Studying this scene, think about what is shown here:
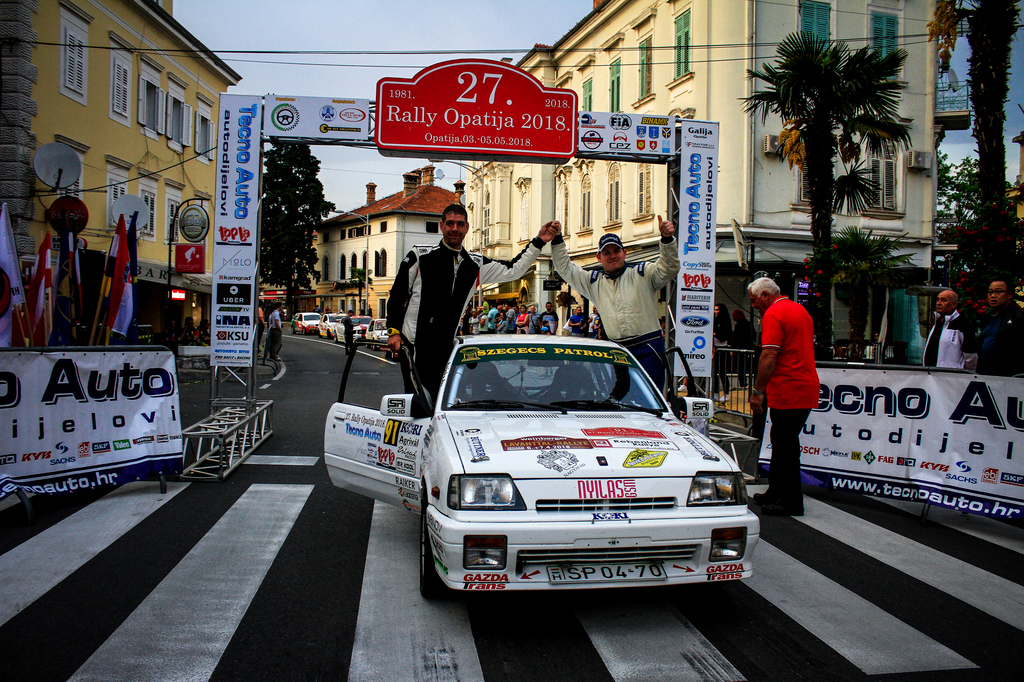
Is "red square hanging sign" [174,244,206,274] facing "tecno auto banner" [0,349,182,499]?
yes

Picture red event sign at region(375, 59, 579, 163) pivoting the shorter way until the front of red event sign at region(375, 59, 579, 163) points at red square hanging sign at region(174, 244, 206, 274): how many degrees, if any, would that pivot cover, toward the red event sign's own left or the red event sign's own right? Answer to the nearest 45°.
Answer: approximately 135° to the red event sign's own right

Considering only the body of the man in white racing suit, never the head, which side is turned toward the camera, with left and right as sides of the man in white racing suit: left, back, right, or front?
front

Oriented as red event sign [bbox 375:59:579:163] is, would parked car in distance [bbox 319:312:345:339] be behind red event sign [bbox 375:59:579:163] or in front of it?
behind

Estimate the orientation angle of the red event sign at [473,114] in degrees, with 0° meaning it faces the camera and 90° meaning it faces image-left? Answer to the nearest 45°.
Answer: approximately 0°

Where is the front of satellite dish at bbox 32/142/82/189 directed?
toward the camera

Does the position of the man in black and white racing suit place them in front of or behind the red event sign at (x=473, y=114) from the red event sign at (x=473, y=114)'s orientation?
in front

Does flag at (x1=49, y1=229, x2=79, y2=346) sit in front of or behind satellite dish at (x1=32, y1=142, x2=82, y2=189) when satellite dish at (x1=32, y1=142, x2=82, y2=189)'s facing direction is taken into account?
in front

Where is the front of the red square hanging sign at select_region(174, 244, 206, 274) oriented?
toward the camera

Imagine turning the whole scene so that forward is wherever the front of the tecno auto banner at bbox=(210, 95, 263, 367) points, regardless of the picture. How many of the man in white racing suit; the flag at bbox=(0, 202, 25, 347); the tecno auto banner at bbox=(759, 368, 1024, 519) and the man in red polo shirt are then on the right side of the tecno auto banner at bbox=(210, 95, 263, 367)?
1

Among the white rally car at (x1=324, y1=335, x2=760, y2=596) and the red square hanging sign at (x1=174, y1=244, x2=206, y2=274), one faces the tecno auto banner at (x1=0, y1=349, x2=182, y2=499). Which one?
the red square hanging sign
